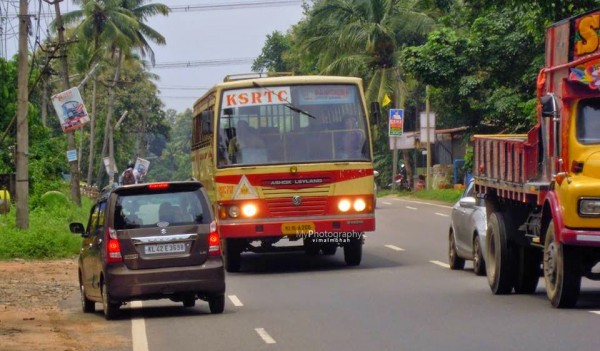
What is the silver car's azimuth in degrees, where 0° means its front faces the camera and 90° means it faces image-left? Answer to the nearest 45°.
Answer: approximately 315°

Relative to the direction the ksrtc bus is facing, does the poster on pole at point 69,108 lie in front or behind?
behind

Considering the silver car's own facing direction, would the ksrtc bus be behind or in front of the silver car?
behind

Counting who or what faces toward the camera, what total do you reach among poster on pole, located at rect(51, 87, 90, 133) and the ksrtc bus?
2

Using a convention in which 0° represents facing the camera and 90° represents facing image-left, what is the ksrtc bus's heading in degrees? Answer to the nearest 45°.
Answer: approximately 0°

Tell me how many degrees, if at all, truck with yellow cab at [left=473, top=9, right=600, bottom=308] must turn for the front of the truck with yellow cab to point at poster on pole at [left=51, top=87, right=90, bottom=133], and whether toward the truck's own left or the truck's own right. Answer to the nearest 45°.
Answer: approximately 180°

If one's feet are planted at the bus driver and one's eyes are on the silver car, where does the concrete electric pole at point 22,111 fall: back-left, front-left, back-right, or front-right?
back-left

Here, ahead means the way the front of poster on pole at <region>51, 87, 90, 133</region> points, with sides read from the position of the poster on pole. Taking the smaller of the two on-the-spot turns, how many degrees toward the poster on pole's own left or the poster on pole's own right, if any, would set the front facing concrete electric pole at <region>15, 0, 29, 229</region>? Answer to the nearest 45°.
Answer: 0° — it already faces it
